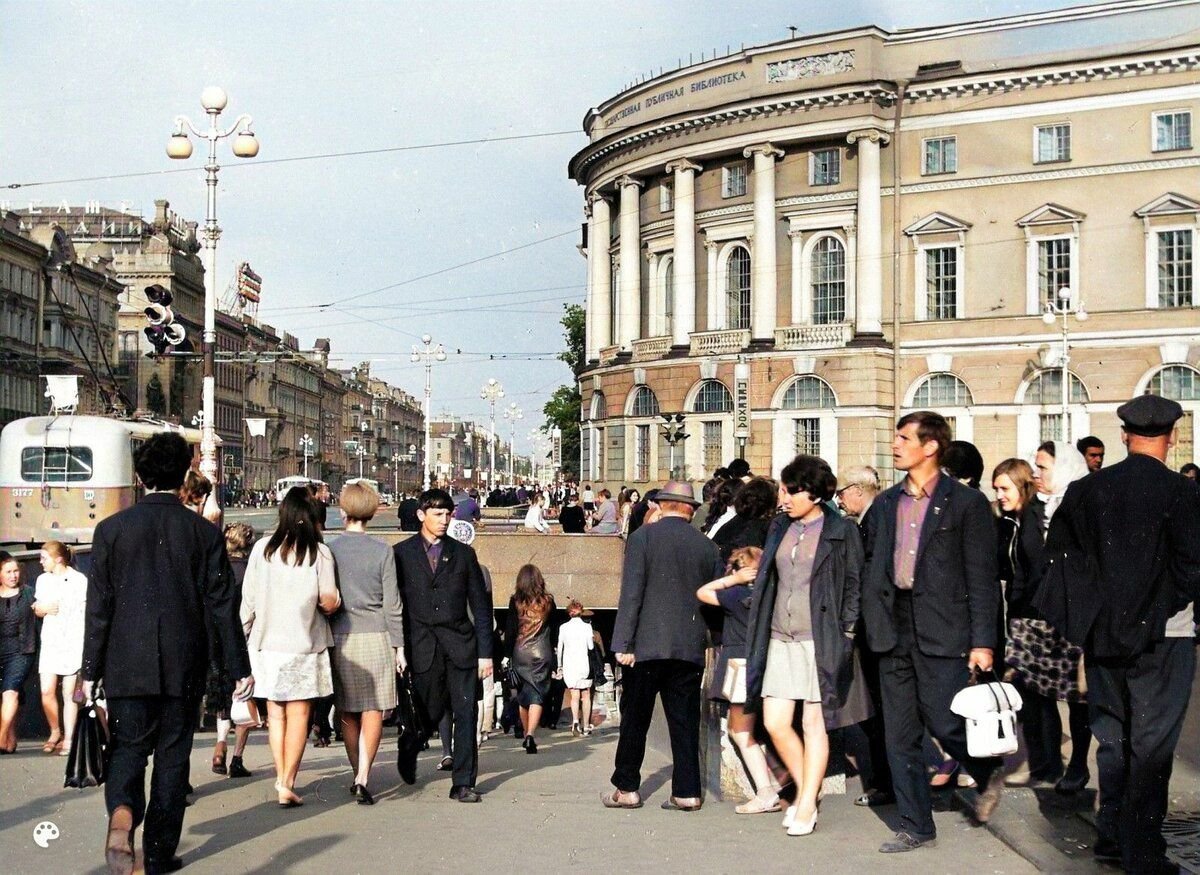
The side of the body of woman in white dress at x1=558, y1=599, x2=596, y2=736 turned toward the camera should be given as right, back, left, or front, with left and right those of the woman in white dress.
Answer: back

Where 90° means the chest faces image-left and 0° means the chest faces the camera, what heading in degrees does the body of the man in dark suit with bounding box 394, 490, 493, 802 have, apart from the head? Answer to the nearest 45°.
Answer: approximately 0°

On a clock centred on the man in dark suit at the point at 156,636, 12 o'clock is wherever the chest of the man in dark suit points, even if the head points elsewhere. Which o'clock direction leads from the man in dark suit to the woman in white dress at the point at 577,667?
The woman in white dress is roughly at 1 o'clock from the man in dark suit.

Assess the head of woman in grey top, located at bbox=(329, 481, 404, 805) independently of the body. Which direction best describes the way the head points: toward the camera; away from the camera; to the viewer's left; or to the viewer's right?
away from the camera

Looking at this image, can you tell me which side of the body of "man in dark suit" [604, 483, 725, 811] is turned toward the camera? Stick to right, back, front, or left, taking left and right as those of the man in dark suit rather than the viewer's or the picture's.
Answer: back

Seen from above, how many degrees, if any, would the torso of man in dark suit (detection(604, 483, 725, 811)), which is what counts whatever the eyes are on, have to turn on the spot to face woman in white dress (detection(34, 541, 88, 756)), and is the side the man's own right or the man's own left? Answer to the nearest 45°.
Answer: approximately 45° to the man's own left

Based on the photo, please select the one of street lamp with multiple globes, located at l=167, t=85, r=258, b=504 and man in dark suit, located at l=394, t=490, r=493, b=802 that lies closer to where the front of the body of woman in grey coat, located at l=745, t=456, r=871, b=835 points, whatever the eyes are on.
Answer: the man in dark suit

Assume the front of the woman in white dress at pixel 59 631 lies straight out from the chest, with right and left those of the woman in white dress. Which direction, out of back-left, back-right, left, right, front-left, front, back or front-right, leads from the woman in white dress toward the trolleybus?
back
